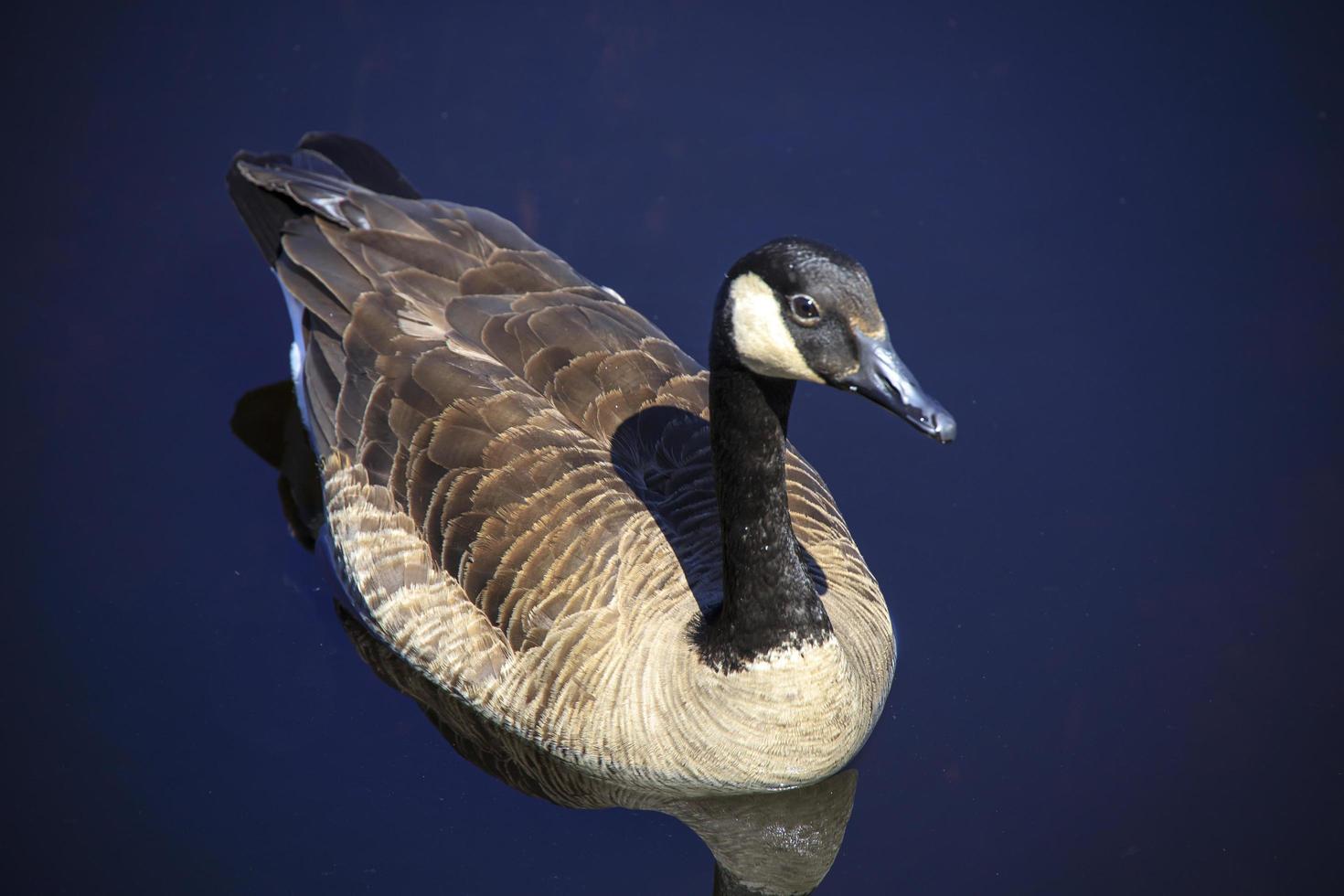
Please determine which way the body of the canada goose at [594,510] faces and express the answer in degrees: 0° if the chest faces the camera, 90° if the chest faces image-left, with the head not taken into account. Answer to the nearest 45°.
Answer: approximately 315°
